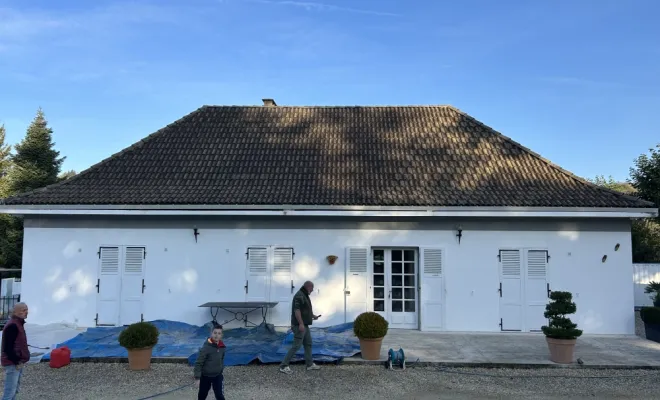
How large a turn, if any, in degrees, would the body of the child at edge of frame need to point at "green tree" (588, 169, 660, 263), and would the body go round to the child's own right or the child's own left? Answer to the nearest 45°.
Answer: approximately 90° to the child's own left

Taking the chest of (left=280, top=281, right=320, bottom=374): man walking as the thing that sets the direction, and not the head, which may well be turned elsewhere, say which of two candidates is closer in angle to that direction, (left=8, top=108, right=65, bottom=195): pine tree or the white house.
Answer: the white house

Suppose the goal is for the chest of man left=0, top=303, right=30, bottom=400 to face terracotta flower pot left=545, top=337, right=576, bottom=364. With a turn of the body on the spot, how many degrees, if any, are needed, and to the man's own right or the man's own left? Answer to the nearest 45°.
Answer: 0° — they already face it

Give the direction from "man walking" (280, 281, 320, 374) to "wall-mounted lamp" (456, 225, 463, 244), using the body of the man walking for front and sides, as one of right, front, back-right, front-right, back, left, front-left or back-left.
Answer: front-left

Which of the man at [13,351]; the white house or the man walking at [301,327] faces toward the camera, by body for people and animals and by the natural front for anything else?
the white house

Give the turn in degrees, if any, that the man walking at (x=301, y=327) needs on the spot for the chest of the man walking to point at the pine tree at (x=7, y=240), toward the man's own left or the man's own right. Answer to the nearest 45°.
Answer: approximately 135° to the man's own left

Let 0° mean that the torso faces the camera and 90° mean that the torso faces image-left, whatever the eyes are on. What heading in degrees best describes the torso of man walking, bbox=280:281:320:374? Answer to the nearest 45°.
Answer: approximately 270°

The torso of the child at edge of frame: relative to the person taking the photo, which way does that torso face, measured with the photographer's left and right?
facing the viewer and to the right of the viewer

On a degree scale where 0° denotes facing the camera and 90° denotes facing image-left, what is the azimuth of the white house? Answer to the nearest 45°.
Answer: approximately 0°

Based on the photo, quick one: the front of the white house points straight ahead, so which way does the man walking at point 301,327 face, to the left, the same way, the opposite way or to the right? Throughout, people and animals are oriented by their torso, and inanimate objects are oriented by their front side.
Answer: to the left

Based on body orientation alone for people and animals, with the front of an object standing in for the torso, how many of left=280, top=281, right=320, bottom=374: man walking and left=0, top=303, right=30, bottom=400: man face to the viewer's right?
2

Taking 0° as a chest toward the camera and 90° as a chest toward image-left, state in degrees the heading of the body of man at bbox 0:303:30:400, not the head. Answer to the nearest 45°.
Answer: approximately 270°

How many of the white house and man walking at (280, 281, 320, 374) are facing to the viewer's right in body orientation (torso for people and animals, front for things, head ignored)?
1
